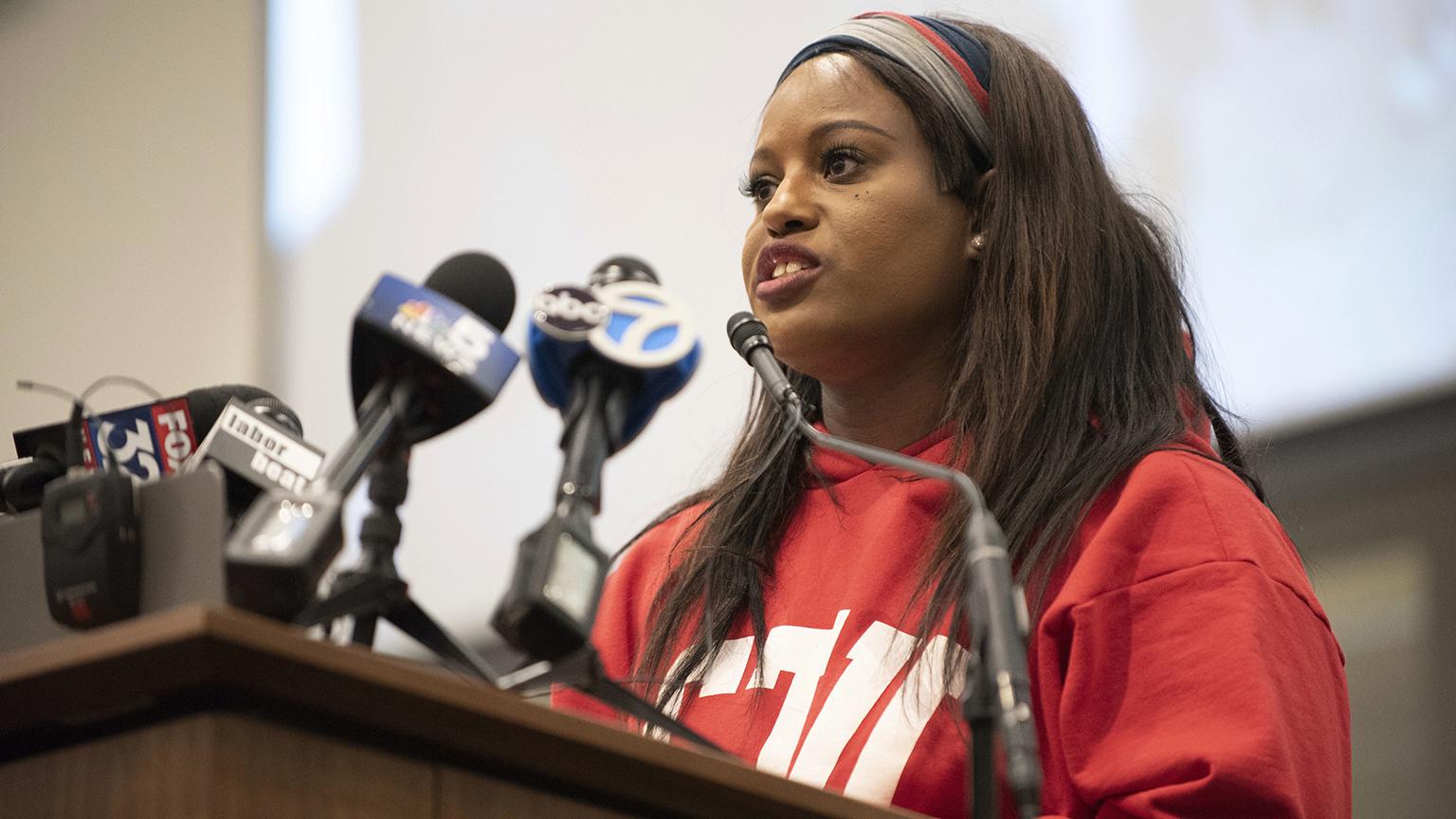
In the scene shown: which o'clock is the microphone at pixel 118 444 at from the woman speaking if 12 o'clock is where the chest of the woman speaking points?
The microphone is roughly at 12 o'clock from the woman speaking.

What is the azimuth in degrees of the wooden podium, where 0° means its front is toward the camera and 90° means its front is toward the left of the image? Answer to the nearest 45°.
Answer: approximately 45°

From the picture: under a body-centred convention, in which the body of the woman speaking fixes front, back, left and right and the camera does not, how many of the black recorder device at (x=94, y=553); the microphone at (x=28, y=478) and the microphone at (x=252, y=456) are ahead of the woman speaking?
3

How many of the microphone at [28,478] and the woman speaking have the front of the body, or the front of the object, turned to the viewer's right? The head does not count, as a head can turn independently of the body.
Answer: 1

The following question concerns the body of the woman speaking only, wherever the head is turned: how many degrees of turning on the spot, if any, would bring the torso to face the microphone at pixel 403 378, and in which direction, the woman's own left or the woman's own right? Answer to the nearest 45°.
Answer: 0° — they already face it

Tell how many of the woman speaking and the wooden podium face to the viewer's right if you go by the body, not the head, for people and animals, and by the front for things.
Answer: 0

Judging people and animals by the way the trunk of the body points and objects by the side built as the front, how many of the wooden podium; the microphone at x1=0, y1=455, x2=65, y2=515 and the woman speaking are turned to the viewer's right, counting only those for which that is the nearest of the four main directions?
1

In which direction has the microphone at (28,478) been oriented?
to the viewer's right

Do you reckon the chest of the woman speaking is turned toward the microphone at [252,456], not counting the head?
yes

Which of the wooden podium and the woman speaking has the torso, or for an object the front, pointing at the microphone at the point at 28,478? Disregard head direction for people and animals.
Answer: the woman speaking

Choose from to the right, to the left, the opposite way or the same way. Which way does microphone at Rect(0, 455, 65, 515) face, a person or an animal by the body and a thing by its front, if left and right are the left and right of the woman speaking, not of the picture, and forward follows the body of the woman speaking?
the opposite way

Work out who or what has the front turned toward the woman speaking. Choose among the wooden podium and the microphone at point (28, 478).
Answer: the microphone

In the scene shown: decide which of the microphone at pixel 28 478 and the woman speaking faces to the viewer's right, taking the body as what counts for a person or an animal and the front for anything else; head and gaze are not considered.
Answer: the microphone

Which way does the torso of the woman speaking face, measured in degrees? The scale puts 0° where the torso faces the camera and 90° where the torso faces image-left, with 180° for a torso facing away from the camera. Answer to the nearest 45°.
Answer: approximately 45°
